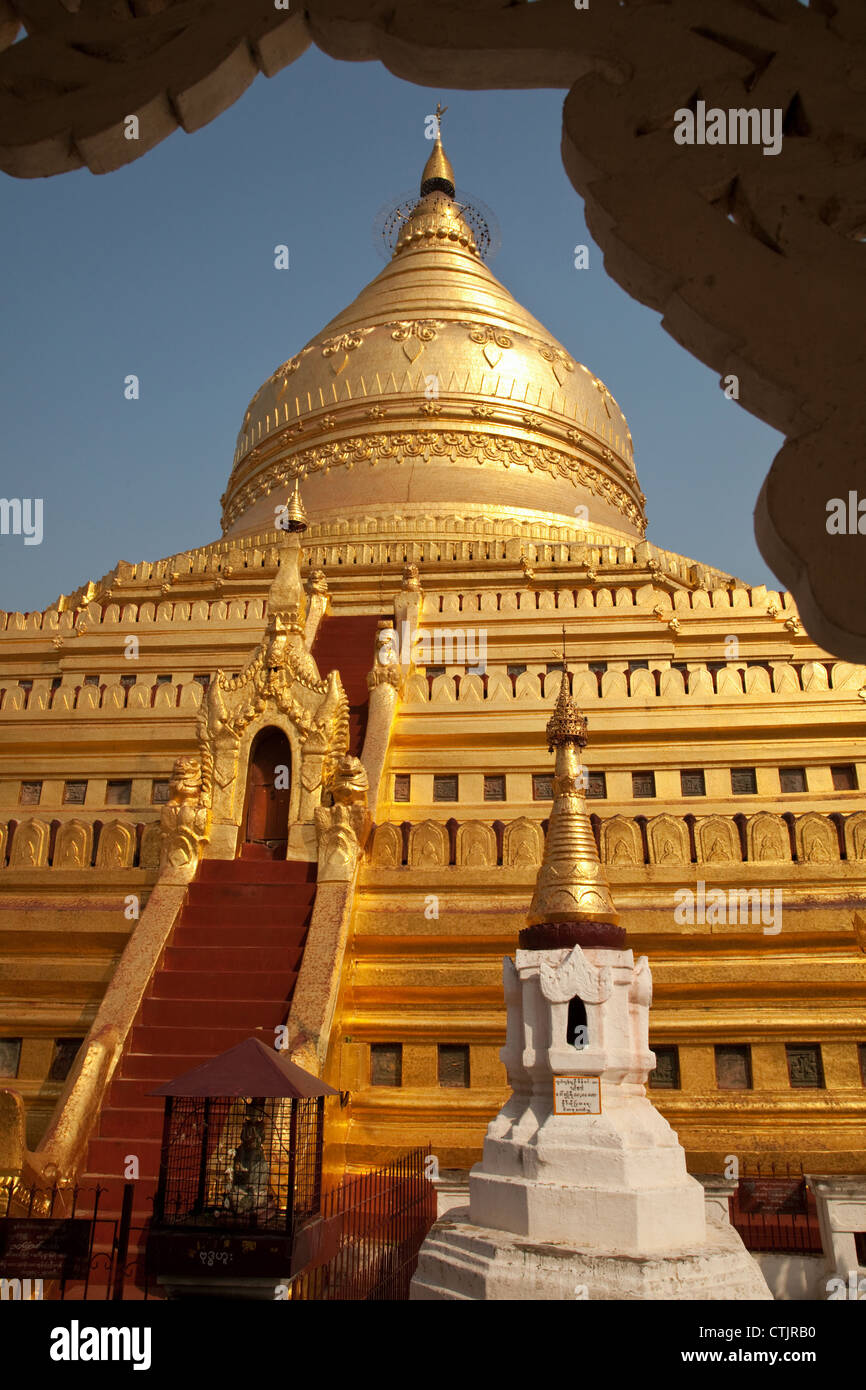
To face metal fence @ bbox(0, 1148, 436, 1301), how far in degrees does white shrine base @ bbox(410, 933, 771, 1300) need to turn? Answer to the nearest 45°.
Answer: approximately 90° to its right

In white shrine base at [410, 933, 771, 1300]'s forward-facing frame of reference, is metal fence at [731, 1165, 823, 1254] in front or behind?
behind

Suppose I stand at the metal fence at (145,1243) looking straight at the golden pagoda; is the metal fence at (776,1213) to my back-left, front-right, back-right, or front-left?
front-right

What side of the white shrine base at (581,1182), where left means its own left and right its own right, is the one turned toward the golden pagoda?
back

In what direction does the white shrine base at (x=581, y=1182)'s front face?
toward the camera

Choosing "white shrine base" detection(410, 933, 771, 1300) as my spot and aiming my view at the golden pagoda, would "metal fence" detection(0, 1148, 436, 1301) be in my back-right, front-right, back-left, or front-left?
front-left

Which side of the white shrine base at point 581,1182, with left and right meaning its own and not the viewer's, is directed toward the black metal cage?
right
